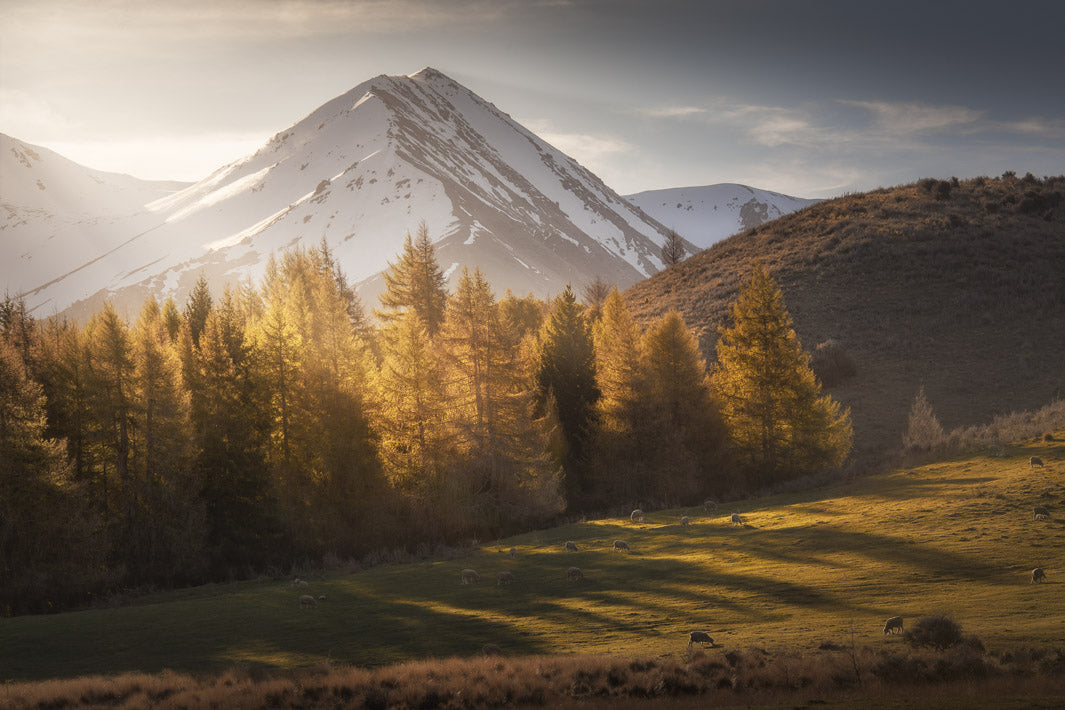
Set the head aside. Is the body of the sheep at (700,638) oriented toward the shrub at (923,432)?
no

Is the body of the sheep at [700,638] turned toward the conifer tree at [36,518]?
no
